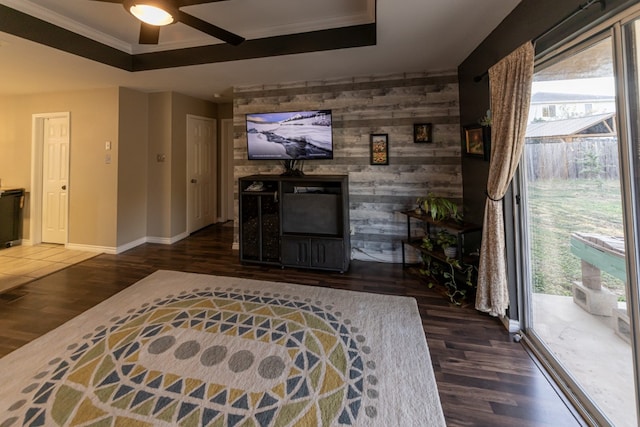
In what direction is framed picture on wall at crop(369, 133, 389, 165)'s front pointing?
toward the camera

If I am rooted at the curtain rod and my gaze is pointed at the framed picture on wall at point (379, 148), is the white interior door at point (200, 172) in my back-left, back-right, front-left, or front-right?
front-left

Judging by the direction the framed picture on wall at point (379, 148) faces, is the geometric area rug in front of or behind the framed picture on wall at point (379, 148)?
in front

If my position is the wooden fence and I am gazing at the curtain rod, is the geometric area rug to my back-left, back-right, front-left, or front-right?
front-right

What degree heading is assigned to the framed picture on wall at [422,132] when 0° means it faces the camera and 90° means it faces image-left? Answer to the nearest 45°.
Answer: approximately 0°

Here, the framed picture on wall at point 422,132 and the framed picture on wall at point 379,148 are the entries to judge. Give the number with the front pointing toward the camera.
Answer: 2

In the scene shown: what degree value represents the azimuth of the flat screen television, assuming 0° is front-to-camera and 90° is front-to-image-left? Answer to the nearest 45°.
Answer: approximately 0°

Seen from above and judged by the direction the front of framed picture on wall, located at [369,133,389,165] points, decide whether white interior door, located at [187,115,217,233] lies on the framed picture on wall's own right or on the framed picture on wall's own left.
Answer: on the framed picture on wall's own right
